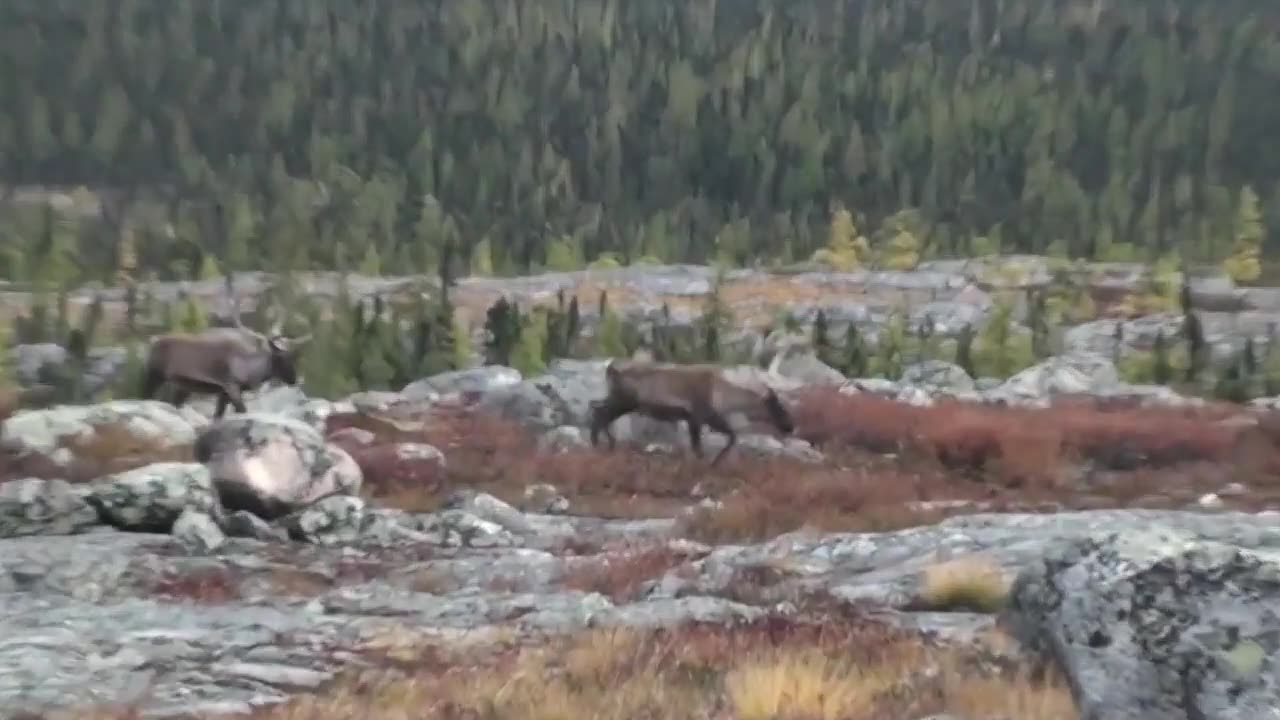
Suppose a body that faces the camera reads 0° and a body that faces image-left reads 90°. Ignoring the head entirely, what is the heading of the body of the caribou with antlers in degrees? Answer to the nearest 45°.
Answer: approximately 270°

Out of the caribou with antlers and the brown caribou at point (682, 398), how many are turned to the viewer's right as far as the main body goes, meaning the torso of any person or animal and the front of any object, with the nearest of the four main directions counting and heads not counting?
2

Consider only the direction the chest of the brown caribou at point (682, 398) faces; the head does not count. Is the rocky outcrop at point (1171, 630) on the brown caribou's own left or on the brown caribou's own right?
on the brown caribou's own right

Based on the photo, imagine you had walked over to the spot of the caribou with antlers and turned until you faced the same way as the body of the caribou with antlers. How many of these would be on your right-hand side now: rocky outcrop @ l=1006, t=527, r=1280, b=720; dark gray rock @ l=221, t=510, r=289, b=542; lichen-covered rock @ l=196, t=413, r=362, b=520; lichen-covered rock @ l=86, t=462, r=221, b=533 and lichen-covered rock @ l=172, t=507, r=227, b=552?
5

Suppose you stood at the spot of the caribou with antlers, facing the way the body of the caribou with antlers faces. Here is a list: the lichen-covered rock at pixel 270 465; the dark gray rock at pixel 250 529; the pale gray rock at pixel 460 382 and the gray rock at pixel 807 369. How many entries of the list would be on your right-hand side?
2

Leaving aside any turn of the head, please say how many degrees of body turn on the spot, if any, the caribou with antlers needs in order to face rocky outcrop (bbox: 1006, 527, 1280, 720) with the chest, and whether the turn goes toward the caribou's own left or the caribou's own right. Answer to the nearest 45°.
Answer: approximately 90° to the caribou's own right

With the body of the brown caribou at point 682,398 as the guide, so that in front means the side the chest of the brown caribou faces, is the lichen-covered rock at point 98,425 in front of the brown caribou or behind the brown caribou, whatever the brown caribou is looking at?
behind

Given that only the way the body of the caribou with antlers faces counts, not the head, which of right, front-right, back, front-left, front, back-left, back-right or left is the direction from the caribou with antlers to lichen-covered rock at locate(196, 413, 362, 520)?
right

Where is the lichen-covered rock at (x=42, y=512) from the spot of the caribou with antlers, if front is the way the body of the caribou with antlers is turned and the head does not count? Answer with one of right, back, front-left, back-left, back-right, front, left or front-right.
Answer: right

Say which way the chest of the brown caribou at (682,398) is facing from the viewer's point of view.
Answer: to the viewer's right

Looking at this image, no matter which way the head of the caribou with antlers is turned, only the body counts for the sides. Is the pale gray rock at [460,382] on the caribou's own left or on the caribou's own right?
on the caribou's own left

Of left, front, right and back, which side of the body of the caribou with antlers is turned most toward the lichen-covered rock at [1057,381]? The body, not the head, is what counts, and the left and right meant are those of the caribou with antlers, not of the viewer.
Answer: front
